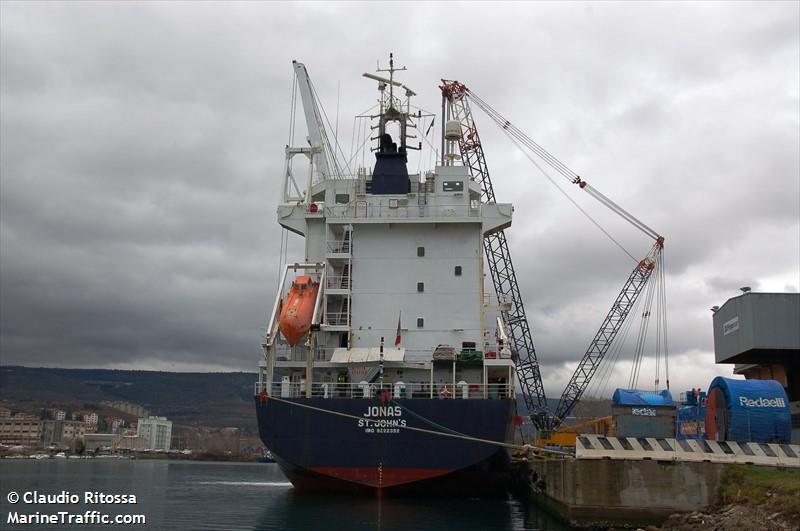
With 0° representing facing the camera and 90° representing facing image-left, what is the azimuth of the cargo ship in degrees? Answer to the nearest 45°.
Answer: approximately 180°
